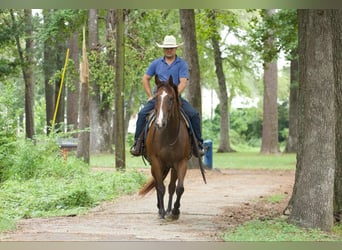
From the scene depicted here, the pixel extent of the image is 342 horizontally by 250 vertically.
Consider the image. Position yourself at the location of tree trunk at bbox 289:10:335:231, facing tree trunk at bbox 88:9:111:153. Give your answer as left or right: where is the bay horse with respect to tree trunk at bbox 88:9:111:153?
left

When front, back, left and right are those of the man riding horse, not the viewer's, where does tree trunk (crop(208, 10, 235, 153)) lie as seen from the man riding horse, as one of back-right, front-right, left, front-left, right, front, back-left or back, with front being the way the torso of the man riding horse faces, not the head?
back

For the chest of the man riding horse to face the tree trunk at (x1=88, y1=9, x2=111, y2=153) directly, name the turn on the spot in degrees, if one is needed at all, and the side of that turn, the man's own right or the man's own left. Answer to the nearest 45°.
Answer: approximately 180°

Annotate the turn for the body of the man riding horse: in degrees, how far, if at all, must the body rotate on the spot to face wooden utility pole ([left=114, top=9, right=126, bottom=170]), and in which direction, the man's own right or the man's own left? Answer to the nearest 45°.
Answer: approximately 180°

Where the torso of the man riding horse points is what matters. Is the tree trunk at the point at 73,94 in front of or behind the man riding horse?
behind

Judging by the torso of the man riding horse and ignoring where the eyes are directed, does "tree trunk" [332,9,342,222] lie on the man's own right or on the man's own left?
on the man's own left

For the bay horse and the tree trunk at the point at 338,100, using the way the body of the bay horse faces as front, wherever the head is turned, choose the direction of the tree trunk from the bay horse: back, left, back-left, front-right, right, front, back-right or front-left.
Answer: left

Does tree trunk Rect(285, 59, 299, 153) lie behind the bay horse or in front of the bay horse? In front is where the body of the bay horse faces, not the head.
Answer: behind

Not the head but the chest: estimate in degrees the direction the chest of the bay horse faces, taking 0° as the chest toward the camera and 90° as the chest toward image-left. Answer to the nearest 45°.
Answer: approximately 0°

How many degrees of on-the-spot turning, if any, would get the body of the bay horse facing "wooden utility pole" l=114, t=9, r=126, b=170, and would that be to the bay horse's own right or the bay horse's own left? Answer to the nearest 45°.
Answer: approximately 180°

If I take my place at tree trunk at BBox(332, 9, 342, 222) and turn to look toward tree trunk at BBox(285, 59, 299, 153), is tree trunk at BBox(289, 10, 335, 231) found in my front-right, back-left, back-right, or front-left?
back-left

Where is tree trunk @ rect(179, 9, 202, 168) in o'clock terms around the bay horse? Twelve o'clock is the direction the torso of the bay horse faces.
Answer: The tree trunk is roughly at 6 o'clock from the bay horse.

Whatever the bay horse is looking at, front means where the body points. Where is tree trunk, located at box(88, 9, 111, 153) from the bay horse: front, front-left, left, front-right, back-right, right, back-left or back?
back

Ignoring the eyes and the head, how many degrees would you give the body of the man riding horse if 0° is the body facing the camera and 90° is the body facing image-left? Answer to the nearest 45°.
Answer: approximately 0°
